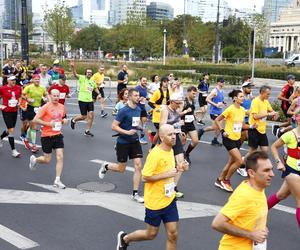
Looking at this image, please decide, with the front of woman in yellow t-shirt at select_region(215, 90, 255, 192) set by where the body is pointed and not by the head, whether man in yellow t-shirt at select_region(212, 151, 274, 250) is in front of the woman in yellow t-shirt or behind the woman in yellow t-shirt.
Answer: in front

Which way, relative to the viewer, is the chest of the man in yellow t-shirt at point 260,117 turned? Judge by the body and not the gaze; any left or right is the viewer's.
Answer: facing the viewer and to the right of the viewer

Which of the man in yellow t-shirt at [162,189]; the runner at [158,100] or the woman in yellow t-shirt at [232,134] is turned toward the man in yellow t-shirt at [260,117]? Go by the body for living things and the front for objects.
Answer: the runner

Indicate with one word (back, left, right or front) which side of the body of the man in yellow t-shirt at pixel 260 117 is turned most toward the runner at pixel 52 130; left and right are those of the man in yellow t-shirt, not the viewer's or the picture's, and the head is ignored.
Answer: right

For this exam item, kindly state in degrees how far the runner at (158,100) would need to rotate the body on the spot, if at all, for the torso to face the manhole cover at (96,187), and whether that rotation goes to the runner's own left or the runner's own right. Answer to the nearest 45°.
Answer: approximately 45° to the runner's own right

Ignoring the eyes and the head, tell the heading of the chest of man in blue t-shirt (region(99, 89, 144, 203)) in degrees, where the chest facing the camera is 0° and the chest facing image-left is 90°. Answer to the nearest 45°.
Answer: approximately 315°

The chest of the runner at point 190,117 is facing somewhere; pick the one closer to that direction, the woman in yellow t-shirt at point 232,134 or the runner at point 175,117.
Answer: the woman in yellow t-shirt
